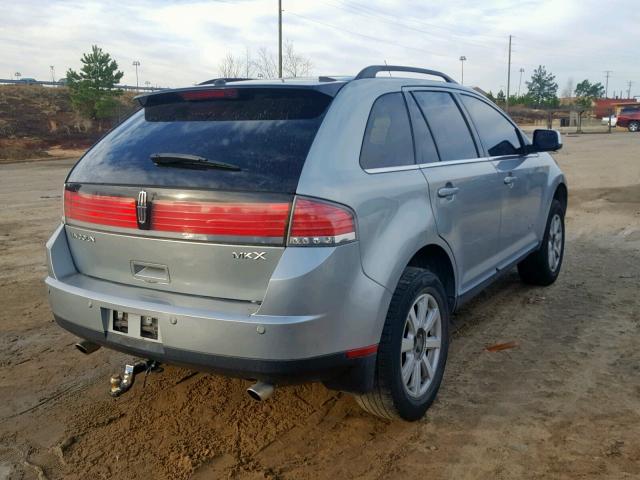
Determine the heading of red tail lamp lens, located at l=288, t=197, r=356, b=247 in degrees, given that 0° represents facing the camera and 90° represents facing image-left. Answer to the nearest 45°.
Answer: approximately 0°

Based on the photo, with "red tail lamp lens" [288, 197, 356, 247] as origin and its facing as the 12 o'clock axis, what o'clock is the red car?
The red car is roughly at 7 o'clock from the red tail lamp lens.

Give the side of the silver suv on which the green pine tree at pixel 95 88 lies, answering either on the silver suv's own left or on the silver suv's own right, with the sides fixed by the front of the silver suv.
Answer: on the silver suv's own left

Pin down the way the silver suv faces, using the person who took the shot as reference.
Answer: facing away from the viewer and to the right of the viewer

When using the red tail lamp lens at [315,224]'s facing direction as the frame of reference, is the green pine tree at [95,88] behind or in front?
behind

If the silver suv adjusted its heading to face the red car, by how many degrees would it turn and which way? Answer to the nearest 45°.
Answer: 0° — it already faces it
